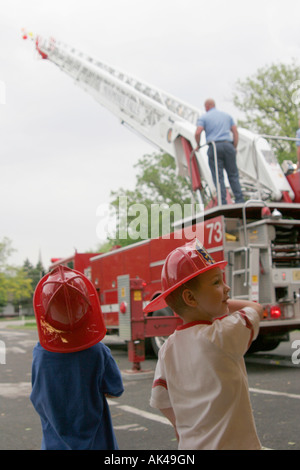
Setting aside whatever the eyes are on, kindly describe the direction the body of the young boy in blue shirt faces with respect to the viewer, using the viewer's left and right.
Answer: facing away from the viewer

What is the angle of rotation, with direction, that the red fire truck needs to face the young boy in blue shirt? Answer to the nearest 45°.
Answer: approximately 135° to its left

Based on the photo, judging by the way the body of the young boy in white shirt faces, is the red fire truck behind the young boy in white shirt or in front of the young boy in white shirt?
in front

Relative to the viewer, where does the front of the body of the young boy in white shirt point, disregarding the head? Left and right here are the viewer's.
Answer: facing away from the viewer and to the right of the viewer

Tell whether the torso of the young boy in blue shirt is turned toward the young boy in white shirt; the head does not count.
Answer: no

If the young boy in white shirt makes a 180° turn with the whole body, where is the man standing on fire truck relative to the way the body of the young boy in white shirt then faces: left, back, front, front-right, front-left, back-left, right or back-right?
back-right

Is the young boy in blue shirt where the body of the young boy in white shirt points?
no

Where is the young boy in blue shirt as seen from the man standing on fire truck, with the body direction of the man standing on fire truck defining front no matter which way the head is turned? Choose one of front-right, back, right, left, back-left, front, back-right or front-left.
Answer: back

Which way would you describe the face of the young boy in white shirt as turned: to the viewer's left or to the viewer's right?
to the viewer's right

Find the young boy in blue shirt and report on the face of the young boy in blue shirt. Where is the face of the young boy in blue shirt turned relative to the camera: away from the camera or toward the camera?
away from the camera

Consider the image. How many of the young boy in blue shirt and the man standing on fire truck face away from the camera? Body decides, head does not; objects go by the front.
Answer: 2

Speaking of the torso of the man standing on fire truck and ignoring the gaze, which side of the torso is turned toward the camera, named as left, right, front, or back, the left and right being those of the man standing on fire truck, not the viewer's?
back
